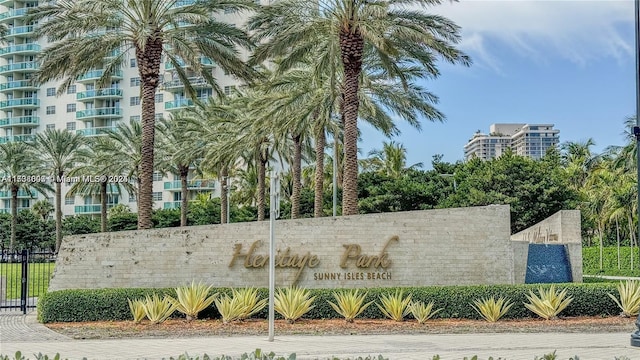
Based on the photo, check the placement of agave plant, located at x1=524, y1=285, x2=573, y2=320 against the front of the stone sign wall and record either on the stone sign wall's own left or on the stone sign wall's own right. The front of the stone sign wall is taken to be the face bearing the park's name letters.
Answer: on the stone sign wall's own left

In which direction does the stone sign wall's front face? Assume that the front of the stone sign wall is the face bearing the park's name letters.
toward the camera

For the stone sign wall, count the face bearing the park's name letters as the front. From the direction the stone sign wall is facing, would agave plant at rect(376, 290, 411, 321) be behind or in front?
in front

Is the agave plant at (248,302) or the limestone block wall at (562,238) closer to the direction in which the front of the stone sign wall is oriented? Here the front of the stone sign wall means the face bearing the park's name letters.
the agave plant

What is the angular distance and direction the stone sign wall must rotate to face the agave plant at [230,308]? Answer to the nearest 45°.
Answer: approximately 45° to its right

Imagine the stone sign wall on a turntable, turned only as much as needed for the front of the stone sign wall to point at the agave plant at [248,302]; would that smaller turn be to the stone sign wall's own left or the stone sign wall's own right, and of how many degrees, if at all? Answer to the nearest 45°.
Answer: approximately 45° to the stone sign wall's own right

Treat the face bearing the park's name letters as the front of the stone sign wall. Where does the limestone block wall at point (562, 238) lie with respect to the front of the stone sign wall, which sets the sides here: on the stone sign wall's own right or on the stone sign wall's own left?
on the stone sign wall's own left

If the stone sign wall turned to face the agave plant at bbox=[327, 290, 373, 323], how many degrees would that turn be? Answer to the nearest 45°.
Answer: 0° — it already faces it
